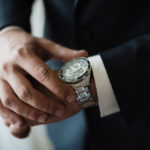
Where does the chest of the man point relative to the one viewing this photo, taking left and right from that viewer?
facing the viewer and to the left of the viewer
